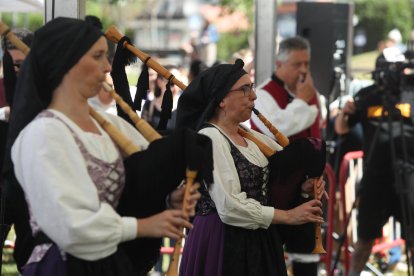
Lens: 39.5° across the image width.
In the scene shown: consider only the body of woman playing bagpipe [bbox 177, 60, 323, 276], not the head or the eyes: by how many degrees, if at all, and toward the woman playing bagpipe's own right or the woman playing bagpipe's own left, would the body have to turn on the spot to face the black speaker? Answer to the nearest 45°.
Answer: approximately 90° to the woman playing bagpipe's own left

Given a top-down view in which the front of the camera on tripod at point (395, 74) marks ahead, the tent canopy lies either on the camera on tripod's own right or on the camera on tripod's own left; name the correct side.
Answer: on the camera on tripod's own right

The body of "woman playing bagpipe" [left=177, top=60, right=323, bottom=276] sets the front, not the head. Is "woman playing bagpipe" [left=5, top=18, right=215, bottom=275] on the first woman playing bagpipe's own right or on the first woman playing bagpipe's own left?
on the first woman playing bagpipe's own right

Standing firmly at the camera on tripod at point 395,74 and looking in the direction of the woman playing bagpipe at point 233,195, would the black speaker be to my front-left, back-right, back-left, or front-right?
back-right

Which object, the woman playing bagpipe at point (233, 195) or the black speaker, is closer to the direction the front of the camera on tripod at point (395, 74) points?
the woman playing bagpipe

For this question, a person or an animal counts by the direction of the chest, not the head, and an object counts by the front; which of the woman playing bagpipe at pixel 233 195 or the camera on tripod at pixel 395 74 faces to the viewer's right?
the woman playing bagpipe

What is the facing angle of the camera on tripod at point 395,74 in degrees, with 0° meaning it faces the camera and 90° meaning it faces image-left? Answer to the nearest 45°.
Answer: approximately 45°

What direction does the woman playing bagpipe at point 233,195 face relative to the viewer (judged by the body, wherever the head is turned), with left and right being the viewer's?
facing to the right of the viewer

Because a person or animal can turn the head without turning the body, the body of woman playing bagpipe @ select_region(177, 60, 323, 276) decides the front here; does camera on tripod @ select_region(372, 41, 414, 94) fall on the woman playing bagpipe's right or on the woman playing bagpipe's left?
on the woman playing bagpipe's left
